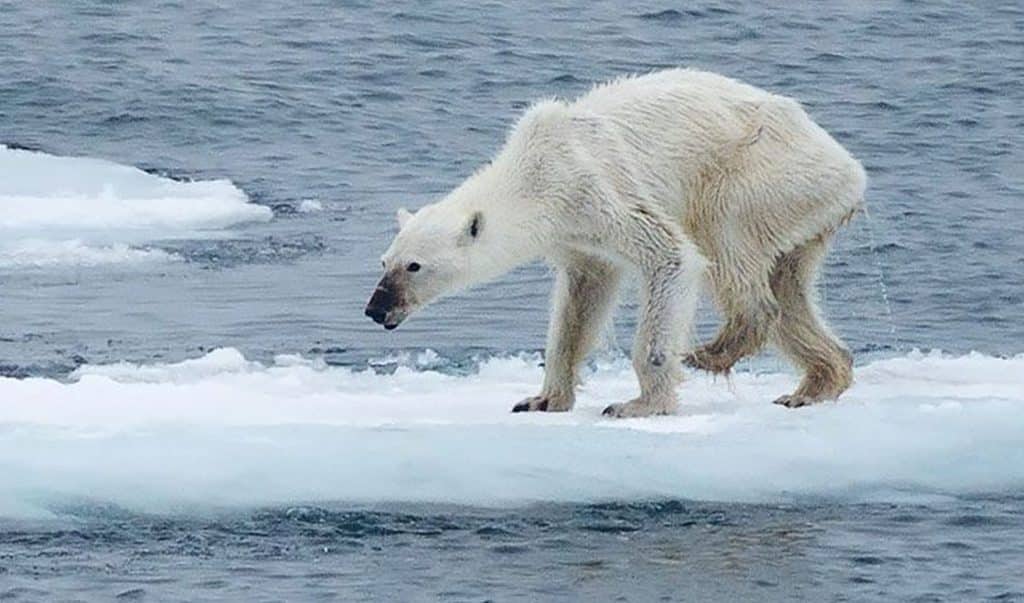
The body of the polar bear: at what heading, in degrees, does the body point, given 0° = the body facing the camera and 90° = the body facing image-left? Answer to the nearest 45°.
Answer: approximately 90°
